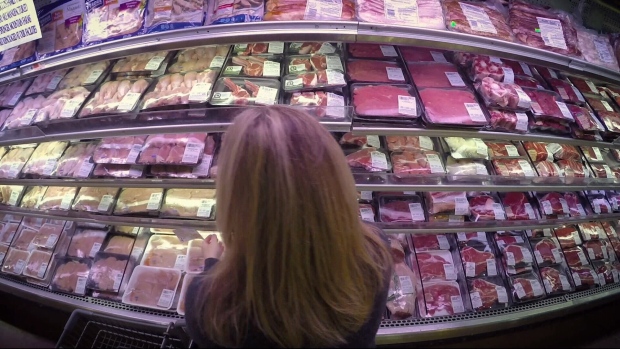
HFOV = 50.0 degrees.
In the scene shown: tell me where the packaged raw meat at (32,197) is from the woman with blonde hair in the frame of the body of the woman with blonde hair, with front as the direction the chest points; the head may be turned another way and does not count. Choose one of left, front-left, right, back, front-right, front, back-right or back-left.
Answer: front-left

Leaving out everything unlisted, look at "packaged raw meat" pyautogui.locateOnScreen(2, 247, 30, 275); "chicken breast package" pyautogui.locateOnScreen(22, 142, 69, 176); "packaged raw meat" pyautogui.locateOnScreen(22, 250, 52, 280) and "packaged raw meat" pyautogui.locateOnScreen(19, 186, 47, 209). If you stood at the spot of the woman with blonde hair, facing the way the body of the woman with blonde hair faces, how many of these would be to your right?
0

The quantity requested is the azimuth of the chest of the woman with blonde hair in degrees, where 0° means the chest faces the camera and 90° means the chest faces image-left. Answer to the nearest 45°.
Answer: approximately 180°

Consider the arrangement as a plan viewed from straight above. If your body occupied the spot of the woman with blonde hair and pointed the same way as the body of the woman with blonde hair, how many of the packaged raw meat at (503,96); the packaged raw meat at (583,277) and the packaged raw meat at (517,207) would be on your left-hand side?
0

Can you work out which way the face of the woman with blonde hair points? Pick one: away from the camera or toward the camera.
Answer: away from the camera

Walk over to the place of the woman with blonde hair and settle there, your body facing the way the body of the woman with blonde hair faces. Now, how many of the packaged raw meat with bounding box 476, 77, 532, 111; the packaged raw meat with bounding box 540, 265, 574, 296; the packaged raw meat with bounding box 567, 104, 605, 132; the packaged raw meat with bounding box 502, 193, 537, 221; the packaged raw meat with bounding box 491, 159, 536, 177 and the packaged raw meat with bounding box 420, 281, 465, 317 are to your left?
0

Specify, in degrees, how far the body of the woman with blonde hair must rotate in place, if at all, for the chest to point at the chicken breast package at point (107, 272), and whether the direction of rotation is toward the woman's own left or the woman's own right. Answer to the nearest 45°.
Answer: approximately 45° to the woman's own left

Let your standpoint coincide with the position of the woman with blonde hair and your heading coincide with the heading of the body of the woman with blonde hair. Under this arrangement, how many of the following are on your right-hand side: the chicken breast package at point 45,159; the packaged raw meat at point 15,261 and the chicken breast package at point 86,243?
0

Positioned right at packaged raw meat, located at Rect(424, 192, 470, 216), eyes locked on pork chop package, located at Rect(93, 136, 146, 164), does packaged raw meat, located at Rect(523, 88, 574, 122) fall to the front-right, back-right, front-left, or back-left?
back-right

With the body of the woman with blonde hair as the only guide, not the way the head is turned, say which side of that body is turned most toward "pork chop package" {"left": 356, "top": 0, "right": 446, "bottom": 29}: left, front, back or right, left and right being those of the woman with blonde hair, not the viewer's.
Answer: front
